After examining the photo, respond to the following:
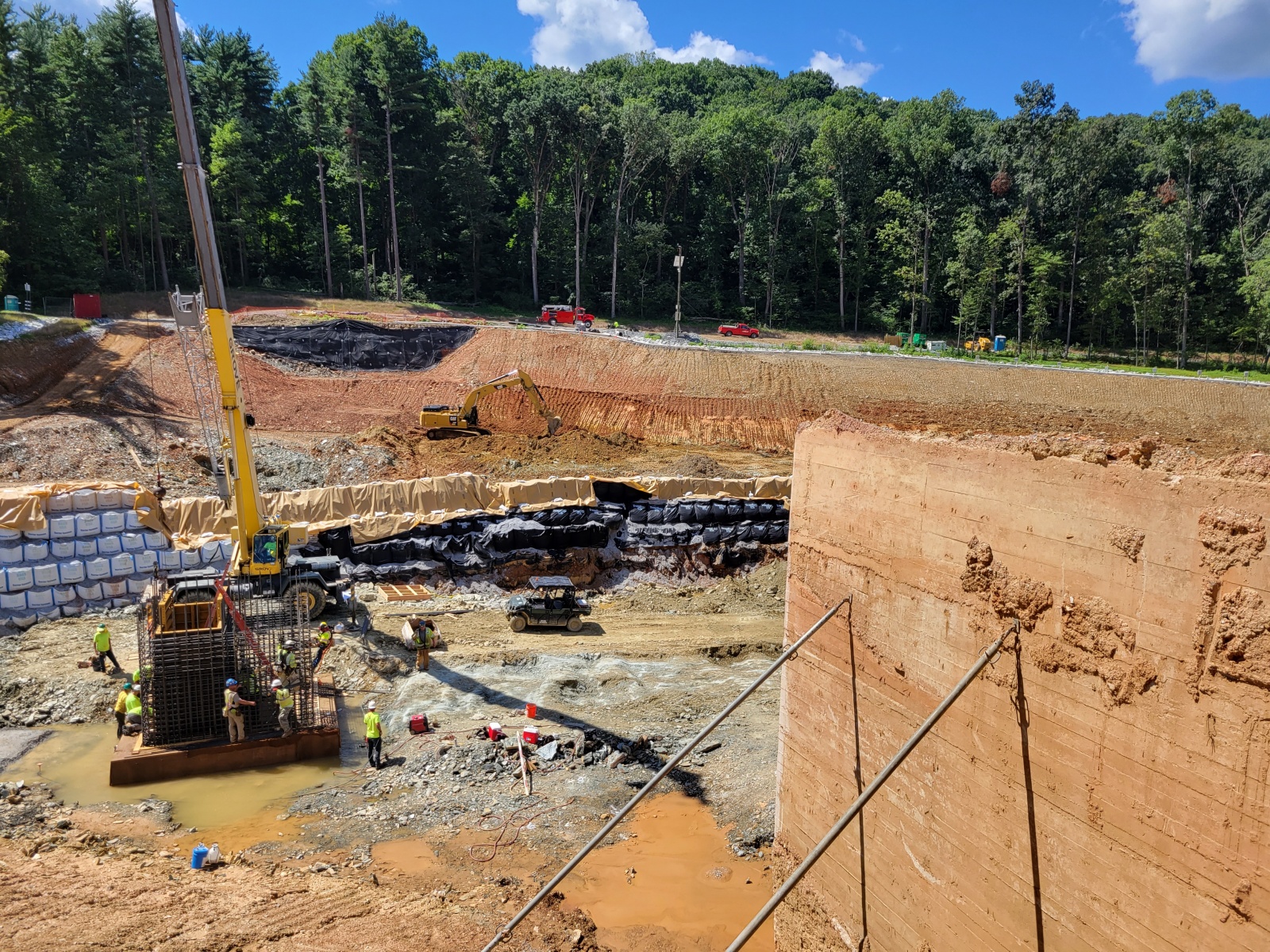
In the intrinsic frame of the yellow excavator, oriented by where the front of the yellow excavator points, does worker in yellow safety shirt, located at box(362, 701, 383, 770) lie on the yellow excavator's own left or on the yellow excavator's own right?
on the yellow excavator's own right

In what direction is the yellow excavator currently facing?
to the viewer's right

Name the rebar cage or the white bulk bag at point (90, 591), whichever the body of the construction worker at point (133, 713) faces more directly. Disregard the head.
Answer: the rebar cage

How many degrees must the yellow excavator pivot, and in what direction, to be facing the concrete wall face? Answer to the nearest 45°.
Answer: approximately 90° to its right

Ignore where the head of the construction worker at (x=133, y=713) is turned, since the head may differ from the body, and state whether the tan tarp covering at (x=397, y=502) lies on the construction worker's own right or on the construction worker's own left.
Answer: on the construction worker's own left

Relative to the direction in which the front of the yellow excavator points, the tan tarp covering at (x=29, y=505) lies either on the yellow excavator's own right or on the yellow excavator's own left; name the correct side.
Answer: on the yellow excavator's own right

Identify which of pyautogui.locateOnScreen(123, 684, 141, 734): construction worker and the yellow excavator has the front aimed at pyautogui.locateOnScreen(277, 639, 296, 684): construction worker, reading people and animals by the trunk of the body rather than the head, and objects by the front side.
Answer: pyautogui.locateOnScreen(123, 684, 141, 734): construction worker

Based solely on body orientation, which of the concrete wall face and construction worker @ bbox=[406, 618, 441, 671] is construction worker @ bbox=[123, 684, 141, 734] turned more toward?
the construction worker

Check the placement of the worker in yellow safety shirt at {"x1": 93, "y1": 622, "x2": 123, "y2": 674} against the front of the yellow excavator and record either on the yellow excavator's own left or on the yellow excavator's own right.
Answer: on the yellow excavator's own right

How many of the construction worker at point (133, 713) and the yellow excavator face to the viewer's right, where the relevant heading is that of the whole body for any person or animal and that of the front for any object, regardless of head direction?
2

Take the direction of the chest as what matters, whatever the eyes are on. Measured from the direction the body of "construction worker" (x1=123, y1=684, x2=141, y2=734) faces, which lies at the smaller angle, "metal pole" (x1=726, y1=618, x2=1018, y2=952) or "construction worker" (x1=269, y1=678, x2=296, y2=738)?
the construction worker

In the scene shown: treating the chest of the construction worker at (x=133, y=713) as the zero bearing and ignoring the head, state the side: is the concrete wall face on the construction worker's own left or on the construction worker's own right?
on the construction worker's own right

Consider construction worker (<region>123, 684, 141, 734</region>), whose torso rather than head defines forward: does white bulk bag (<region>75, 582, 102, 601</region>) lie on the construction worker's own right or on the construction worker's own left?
on the construction worker's own left

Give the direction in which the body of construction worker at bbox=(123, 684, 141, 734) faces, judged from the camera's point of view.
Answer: to the viewer's right

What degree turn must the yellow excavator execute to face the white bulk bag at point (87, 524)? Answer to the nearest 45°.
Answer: approximately 135° to its right
